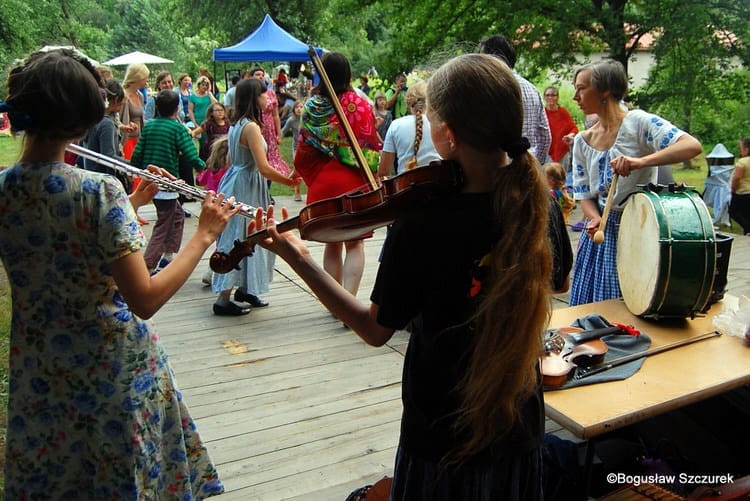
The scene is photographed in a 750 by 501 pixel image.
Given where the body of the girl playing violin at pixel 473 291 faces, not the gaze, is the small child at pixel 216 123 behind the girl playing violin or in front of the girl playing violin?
in front

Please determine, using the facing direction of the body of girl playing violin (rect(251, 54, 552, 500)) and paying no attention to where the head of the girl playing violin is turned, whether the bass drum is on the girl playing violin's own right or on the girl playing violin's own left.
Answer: on the girl playing violin's own right

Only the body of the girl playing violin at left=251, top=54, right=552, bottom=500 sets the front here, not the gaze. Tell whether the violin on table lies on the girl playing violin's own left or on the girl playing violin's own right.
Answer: on the girl playing violin's own right

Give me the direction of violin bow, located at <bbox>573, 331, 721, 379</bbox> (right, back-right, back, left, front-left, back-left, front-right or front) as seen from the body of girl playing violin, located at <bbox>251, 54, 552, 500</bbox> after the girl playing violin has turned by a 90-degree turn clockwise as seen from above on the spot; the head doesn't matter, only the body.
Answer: front

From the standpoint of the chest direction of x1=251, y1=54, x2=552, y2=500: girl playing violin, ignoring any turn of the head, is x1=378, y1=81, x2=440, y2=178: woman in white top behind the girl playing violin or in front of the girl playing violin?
in front

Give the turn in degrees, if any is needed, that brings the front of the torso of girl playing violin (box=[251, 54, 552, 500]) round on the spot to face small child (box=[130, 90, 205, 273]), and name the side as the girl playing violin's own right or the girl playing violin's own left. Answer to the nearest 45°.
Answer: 0° — they already face them

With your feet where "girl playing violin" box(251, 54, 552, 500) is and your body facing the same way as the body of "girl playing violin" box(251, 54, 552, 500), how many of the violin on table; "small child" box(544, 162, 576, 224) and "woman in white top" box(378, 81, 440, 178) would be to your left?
0

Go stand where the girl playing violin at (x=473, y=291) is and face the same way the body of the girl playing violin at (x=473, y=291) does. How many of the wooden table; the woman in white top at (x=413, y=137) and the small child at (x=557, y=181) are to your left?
0

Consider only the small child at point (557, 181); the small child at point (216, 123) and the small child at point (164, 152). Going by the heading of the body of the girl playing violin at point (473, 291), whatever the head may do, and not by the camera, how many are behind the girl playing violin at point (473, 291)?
0

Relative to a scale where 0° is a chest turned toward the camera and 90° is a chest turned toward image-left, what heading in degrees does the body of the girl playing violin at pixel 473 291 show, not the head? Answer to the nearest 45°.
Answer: approximately 135°

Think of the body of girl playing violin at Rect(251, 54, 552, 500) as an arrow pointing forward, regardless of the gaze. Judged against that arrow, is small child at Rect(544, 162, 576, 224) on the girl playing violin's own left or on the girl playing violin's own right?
on the girl playing violin's own right

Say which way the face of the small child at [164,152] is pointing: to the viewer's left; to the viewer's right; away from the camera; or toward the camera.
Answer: away from the camera

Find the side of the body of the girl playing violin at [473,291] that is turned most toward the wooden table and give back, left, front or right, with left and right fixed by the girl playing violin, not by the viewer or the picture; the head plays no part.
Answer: right
